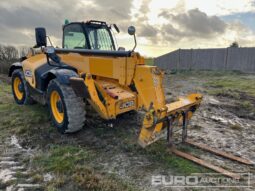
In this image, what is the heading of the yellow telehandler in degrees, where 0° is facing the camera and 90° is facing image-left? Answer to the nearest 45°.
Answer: approximately 315°
